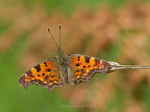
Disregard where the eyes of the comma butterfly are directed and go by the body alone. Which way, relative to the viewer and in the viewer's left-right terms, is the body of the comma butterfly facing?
facing away from the viewer
